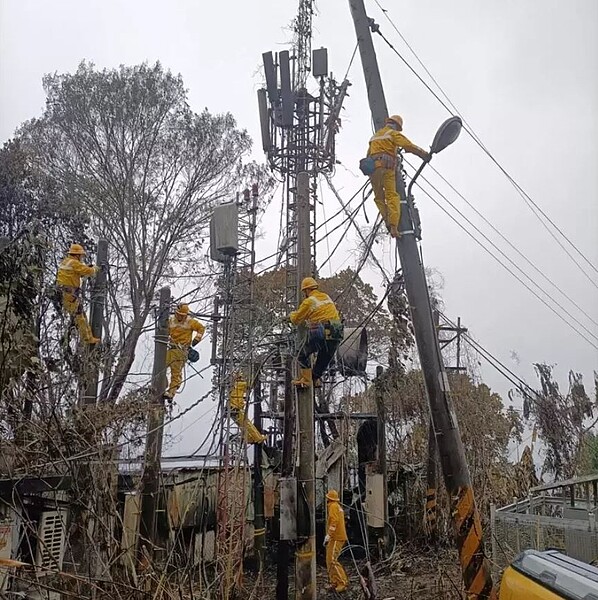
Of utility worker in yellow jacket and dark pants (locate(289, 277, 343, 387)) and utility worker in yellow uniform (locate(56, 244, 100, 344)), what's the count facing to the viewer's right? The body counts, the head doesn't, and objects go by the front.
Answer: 1

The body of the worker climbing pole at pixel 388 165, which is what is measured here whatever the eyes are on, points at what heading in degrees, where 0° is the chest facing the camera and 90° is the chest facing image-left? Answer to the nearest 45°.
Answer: approximately 225°

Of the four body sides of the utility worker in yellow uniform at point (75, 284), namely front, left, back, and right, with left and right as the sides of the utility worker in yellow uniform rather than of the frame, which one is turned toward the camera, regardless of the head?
right

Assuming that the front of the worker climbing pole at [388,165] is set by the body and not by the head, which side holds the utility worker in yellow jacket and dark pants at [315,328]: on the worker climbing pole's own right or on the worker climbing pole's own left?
on the worker climbing pole's own left

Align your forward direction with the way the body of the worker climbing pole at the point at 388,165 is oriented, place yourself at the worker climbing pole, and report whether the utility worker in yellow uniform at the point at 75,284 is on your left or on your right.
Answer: on your left

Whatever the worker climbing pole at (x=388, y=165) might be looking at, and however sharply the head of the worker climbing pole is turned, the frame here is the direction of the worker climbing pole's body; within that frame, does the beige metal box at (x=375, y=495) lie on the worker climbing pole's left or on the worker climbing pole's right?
on the worker climbing pole's left

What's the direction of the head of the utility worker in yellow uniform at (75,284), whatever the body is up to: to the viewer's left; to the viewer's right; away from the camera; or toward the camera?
to the viewer's right
